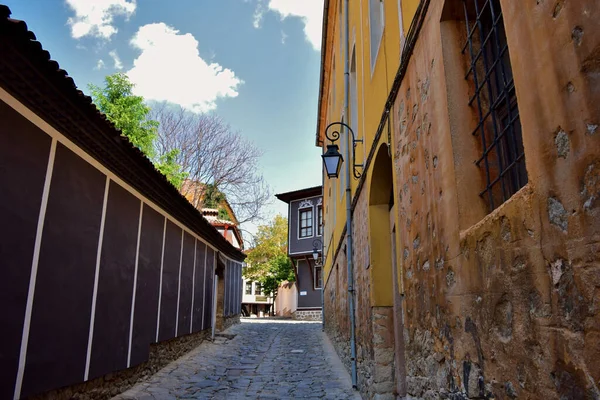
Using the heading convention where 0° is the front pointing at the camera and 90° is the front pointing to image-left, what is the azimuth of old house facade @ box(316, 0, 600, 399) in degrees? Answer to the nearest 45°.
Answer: approximately 90°

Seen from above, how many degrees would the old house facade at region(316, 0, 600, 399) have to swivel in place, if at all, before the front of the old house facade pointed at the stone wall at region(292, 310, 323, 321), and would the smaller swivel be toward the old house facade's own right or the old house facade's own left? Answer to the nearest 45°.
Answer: approximately 90° to the old house facade's own right

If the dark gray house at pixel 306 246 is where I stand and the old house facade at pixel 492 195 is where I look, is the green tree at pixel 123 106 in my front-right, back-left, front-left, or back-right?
front-right

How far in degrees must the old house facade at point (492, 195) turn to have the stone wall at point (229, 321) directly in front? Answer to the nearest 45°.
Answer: approximately 45° to its right

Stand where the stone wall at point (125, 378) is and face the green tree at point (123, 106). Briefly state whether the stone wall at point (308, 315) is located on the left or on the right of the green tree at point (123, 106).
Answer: right

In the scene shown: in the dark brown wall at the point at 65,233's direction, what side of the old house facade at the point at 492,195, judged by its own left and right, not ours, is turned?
front

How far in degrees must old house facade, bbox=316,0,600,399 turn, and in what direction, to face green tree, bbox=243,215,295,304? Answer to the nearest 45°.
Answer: approximately 45° to its right

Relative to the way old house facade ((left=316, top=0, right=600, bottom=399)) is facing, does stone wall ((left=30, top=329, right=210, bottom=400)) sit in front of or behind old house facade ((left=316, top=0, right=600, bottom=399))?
in front

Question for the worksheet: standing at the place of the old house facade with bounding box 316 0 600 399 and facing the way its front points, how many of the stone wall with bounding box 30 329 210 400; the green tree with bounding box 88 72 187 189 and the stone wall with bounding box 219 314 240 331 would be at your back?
0

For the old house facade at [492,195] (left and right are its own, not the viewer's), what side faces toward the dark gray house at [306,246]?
right

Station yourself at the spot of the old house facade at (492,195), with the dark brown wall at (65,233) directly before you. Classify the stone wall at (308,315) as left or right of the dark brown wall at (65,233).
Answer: right

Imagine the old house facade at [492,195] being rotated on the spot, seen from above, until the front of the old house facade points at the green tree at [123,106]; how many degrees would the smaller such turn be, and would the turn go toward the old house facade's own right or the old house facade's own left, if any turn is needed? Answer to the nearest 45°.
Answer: approximately 45° to the old house facade's own right
